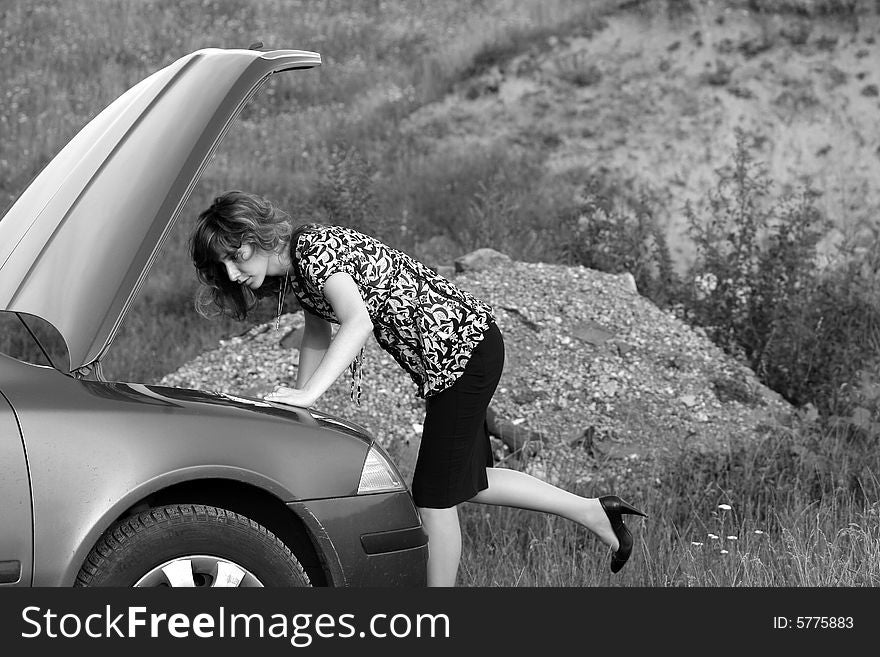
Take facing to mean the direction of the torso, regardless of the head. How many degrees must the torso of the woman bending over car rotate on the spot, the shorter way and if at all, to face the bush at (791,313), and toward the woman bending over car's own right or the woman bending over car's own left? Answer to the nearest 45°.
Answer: approximately 135° to the woman bending over car's own right

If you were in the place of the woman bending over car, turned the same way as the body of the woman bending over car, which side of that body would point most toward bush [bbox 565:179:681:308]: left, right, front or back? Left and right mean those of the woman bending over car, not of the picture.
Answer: right

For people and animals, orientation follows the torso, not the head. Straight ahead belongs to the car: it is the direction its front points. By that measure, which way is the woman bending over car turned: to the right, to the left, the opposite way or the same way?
the opposite way

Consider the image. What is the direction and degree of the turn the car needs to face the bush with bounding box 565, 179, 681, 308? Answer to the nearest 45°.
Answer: approximately 45° to its left

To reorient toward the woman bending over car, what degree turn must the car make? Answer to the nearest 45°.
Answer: approximately 45° to its left

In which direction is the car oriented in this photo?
to the viewer's right

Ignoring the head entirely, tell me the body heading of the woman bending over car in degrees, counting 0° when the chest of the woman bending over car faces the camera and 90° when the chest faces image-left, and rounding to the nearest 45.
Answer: approximately 90°
